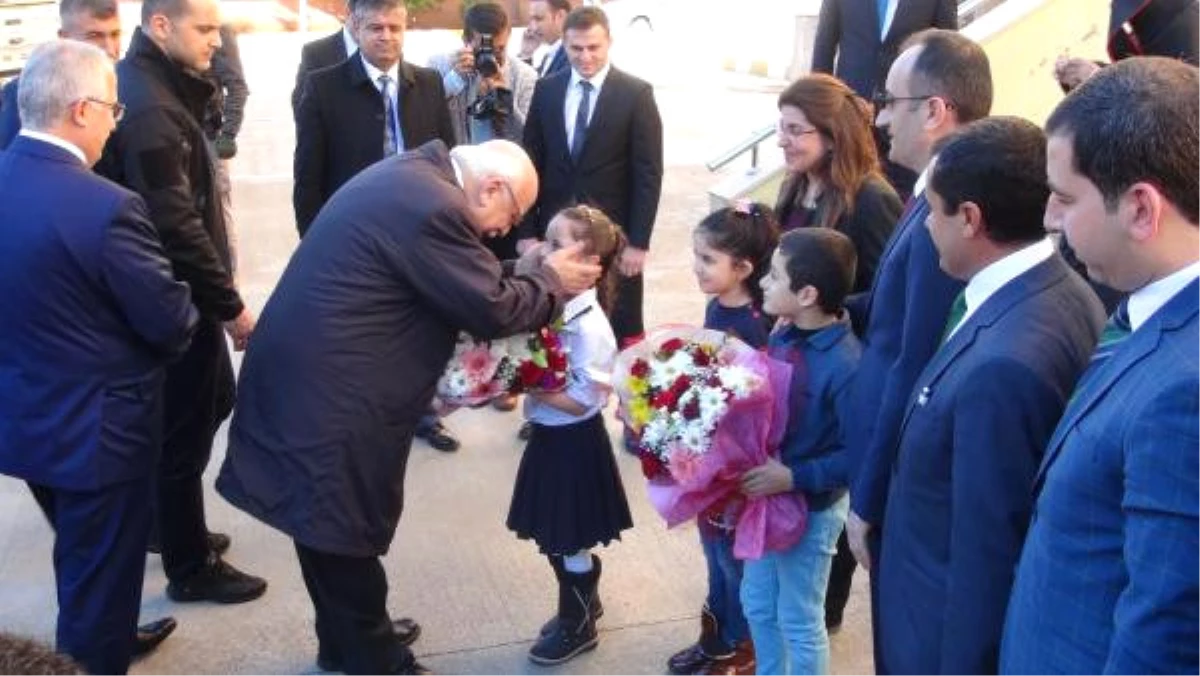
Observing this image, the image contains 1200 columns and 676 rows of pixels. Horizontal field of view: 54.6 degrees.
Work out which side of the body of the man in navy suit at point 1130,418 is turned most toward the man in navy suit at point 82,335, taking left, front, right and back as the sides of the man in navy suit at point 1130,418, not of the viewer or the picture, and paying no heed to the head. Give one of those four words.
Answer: front

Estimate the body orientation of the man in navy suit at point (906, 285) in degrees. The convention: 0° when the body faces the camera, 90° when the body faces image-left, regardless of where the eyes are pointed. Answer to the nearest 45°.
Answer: approximately 90°

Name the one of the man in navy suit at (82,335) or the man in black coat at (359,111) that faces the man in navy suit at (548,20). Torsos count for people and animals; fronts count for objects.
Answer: the man in navy suit at (82,335)

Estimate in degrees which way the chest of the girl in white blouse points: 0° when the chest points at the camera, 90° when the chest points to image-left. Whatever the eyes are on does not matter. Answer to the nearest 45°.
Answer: approximately 90°

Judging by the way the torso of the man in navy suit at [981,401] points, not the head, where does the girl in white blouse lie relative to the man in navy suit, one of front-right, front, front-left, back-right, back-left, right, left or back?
front-right

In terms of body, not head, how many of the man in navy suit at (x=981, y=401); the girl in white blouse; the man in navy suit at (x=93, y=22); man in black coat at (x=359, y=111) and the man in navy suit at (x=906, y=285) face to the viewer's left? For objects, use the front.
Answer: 3

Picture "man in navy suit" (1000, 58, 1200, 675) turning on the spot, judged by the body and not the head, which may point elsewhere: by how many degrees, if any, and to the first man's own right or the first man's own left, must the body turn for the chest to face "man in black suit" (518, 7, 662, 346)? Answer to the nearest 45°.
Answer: approximately 45° to the first man's own right

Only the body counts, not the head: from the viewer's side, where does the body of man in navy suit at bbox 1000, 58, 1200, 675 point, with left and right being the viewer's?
facing to the left of the viewer

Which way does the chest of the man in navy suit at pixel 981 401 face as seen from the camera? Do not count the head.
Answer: to the viewer's left
